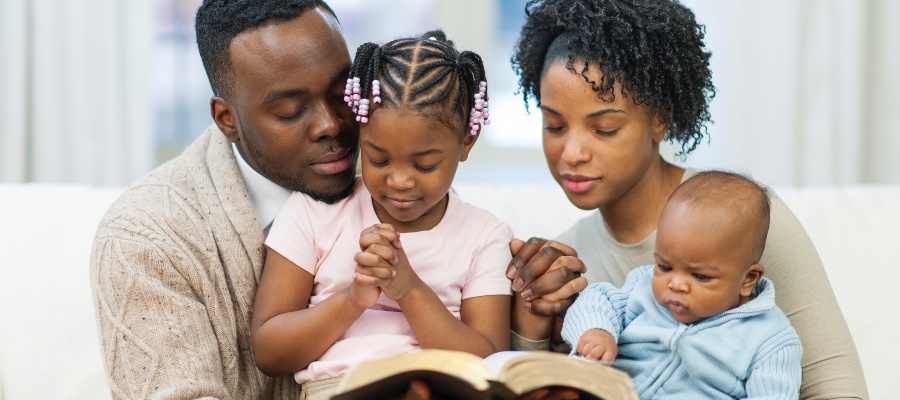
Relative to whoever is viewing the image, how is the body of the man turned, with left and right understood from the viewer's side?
facing the viewer and to the right of the viewer

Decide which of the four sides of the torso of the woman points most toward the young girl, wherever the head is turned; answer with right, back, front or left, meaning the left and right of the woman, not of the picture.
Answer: front

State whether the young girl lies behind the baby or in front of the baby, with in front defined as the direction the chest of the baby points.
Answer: in front

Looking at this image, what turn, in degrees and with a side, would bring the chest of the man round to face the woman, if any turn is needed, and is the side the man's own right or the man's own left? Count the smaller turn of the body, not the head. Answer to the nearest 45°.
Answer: approximately 45° to the man's own left

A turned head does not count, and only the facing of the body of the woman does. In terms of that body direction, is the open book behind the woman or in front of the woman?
in front

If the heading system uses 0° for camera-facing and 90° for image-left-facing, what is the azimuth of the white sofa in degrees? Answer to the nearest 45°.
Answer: approximately 0°

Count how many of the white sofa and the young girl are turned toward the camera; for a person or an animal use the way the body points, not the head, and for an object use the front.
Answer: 2

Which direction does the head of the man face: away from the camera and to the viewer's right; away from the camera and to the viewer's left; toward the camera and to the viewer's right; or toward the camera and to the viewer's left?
toward the camera and to the viewer's right

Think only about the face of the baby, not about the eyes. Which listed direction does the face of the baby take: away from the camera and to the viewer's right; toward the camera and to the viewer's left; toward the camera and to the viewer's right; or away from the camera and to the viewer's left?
toward the camera and to the viewer's left
